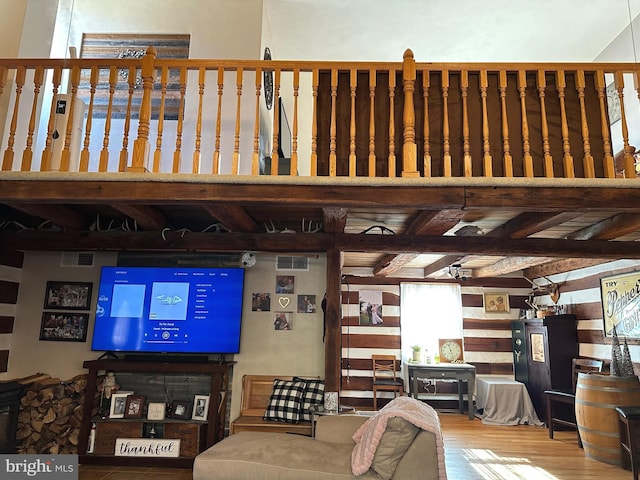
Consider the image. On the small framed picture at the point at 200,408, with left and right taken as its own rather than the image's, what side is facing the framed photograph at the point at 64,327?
right

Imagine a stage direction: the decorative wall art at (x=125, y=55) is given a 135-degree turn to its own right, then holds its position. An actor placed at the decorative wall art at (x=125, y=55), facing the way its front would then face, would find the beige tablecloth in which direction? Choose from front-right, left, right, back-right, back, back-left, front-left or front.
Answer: back-right

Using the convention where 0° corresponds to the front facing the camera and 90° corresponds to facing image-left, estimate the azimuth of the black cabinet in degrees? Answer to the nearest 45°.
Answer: approximately 45°

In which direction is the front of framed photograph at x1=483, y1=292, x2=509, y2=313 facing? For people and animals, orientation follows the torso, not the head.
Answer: toward the camera

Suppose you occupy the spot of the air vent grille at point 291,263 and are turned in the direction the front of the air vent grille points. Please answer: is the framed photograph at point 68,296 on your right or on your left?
on your right

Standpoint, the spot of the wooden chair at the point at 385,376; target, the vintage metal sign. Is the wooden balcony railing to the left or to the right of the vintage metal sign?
right

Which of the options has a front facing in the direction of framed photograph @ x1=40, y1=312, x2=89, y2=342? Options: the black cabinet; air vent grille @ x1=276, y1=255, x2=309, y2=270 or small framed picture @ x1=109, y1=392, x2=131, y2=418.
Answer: the black cabinet

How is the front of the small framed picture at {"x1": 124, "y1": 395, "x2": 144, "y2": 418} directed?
toward the camera

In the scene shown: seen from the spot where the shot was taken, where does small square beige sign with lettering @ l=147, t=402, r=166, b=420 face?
facing the viewer

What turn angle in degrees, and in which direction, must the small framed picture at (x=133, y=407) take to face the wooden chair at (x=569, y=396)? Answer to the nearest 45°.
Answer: approximately 90° to its left

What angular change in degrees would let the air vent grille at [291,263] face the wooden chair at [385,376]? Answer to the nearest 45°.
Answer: approximately 135° to its left

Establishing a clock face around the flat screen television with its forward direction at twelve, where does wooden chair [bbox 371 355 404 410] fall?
The wooden chair is roughly at 8 o'clock from the flat screen television.
